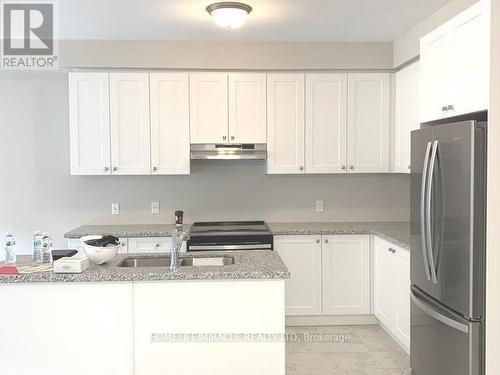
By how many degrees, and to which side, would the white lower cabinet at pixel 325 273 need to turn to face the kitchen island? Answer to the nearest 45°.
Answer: approximately 45° to its right

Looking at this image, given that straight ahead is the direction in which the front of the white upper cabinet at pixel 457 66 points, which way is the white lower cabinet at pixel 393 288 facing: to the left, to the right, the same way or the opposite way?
the same way

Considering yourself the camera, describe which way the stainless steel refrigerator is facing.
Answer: facing the viewer and to the left of the viewer

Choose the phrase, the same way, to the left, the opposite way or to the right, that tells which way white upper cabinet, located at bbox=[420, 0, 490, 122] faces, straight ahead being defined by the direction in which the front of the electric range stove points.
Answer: to the right

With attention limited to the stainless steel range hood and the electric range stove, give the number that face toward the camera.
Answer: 2

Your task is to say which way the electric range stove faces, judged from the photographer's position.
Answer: facing the viewer

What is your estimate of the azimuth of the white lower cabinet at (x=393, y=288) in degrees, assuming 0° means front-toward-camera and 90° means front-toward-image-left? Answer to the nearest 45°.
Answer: approximately 45°

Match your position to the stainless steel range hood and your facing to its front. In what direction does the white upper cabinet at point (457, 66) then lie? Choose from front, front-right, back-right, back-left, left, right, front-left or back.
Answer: front-left

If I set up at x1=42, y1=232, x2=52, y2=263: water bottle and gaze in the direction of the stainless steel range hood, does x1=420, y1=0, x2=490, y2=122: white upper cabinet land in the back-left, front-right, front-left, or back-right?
front-right

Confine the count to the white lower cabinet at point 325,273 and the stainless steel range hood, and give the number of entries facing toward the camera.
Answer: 2

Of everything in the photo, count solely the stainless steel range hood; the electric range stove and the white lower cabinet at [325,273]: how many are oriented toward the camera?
3

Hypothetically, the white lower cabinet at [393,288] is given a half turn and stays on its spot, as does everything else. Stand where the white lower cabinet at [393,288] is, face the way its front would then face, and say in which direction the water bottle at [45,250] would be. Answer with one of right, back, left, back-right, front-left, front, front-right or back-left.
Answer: back

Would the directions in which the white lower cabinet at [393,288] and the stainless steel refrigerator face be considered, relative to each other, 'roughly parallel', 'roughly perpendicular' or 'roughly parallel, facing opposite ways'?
roughly parallel

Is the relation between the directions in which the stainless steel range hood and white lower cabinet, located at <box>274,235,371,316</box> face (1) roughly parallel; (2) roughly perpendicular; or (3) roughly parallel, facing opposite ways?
roughly parallel

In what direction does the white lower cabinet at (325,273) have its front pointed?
toward the camera

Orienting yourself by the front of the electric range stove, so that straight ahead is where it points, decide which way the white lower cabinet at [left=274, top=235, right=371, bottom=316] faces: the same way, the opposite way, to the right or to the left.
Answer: the same way

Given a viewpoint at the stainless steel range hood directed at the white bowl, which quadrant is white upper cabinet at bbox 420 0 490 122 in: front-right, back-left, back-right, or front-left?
front-left

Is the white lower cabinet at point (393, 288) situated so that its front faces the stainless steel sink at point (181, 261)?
yes

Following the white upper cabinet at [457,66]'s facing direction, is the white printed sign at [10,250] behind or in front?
in front
